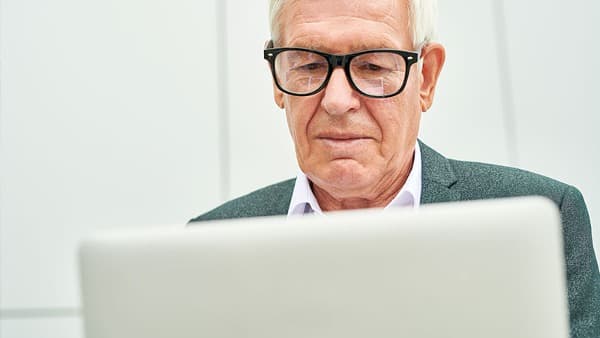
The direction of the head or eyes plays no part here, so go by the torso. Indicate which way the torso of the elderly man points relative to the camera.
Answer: toward the camera

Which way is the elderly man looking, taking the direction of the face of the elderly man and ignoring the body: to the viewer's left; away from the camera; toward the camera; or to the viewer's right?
toward the camera
